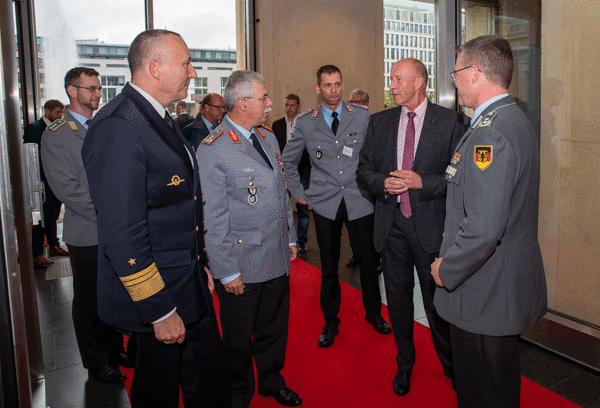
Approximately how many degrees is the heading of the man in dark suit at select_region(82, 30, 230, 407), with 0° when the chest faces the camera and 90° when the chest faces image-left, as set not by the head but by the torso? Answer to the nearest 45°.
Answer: approximately 270°

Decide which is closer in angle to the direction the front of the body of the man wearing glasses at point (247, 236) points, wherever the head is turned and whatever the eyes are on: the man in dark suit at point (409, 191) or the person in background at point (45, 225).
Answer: the man in dark suit

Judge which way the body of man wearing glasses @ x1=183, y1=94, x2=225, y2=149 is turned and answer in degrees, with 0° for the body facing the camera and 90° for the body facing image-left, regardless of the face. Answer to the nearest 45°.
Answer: approximately 315°

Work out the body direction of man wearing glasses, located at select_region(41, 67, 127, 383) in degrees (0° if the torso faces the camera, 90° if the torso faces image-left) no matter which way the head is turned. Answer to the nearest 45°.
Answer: approximately 315°

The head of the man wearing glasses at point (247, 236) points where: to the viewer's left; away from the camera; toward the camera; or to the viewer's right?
to the viewer's right

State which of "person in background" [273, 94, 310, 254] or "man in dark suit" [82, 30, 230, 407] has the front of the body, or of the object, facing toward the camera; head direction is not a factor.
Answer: the person in background

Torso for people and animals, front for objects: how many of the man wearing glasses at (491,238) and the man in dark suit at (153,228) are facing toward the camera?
0

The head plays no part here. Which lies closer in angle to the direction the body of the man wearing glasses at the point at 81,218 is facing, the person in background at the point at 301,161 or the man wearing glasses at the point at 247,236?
the man wearing glasses

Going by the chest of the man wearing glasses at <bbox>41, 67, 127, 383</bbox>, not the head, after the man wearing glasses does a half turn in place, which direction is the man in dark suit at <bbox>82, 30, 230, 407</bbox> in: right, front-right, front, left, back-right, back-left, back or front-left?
back-left

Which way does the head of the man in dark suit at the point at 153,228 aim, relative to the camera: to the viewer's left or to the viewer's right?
to the viewer's right

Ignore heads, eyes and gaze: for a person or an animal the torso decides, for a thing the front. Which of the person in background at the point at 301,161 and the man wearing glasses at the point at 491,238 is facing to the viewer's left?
the man wearing glasses

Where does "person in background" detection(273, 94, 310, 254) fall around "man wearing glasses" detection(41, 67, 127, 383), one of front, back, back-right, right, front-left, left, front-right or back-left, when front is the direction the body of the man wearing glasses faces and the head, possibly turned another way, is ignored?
left

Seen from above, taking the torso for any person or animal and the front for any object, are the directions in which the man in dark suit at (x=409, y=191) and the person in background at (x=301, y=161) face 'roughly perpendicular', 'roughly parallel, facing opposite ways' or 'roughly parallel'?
roughly parallel

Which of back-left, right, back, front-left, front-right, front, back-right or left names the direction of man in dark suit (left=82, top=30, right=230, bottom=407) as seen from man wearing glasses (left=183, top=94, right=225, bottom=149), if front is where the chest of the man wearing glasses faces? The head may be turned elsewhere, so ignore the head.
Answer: front-right

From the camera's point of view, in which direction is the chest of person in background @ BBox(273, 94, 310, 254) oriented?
toward the camera
